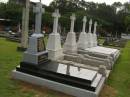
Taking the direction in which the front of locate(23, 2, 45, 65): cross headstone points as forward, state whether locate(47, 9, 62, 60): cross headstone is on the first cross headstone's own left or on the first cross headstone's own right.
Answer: on the first cross headstone's own left
